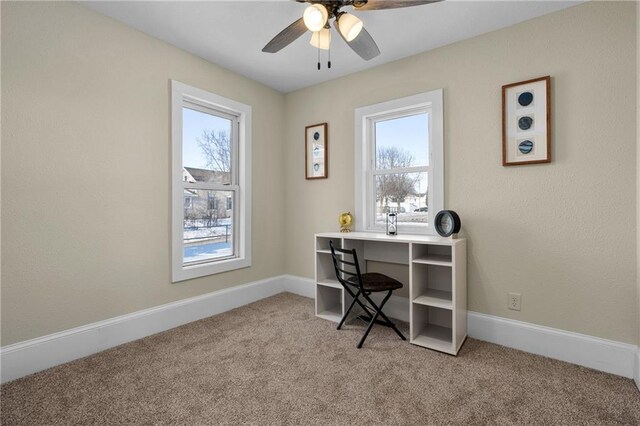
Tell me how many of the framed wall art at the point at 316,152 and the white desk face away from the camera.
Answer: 0

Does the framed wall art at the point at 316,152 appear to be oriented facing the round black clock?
no

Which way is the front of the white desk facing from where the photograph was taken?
facing the viewer and to the left of the viewer

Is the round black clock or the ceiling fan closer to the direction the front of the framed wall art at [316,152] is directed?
the ceiling fan

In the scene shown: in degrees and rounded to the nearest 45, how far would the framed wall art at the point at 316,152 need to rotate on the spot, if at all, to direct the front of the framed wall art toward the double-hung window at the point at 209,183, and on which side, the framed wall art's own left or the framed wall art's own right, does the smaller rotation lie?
approximately 45° to the framed wall art's own right

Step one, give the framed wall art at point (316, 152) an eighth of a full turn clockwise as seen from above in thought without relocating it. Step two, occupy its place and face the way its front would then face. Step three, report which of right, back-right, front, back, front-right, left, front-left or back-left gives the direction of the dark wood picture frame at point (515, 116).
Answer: back-left

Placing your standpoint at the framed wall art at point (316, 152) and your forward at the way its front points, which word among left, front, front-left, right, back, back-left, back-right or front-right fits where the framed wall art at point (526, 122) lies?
left

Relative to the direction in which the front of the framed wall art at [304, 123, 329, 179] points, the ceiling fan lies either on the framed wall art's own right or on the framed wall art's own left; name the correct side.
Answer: on the framed wall art's own left

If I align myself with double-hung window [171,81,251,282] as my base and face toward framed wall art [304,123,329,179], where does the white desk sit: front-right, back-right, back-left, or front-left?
front-right

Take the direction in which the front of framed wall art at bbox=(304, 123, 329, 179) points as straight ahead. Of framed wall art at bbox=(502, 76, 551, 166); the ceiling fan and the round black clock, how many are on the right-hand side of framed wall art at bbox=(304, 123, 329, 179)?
0

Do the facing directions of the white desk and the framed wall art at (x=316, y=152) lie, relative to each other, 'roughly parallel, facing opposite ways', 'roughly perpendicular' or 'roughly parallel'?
roughly parallel
